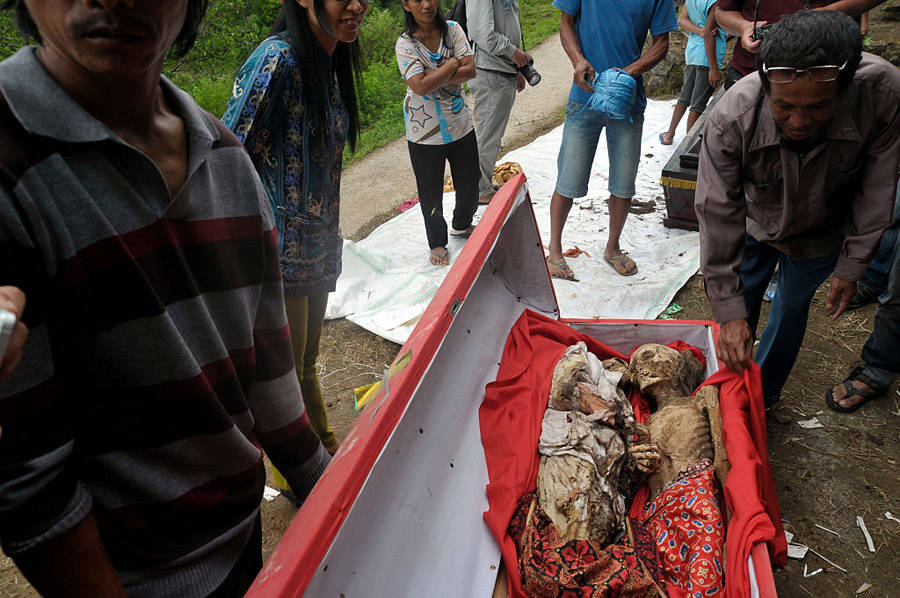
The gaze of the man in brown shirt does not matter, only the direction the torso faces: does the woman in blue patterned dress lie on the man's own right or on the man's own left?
on the man's own right

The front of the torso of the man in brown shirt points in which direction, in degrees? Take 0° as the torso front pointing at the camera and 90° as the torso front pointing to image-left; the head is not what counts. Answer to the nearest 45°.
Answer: approximately 0°

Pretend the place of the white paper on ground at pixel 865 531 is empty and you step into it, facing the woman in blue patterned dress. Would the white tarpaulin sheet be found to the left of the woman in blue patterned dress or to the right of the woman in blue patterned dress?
right

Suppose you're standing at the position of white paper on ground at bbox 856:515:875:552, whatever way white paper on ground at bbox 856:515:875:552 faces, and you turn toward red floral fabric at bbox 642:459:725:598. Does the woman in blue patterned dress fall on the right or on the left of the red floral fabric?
right

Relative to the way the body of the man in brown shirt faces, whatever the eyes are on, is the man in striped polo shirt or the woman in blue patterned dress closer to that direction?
the man in striped polo shirt

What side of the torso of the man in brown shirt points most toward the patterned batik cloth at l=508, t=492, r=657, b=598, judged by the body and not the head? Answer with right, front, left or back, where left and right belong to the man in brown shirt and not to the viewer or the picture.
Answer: front
